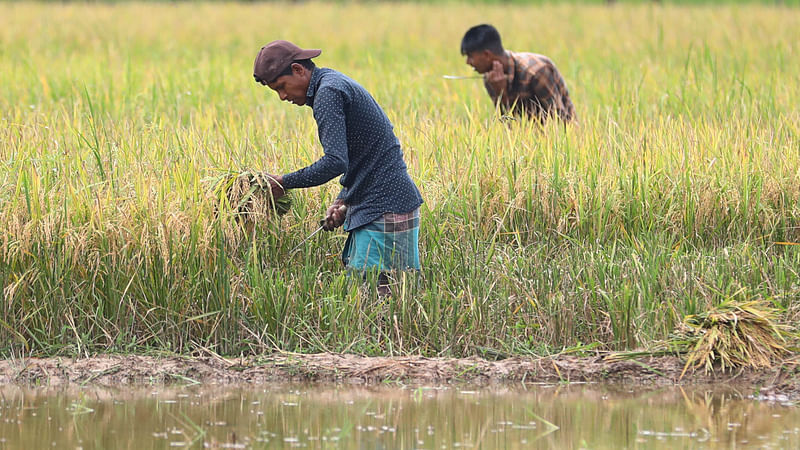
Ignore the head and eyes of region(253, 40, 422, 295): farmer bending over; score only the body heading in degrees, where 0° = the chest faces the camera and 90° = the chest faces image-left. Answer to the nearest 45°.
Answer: approximately 90°

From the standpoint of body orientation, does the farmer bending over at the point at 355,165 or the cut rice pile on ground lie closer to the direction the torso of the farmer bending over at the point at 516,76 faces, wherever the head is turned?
the farmer bending over

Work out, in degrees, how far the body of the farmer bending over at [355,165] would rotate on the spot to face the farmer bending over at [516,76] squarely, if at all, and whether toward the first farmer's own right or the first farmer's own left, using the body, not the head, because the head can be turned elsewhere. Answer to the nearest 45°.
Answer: approximately 135° to the first farmer's own right

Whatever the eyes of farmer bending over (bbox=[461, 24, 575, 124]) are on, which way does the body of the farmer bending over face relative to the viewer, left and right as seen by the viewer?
facing to the left of the viewer

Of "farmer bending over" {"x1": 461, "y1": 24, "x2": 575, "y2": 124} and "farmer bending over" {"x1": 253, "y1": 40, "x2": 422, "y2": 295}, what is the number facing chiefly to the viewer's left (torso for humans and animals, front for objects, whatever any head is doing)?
2

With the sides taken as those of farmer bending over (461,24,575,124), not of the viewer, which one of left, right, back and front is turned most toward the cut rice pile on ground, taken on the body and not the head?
left
